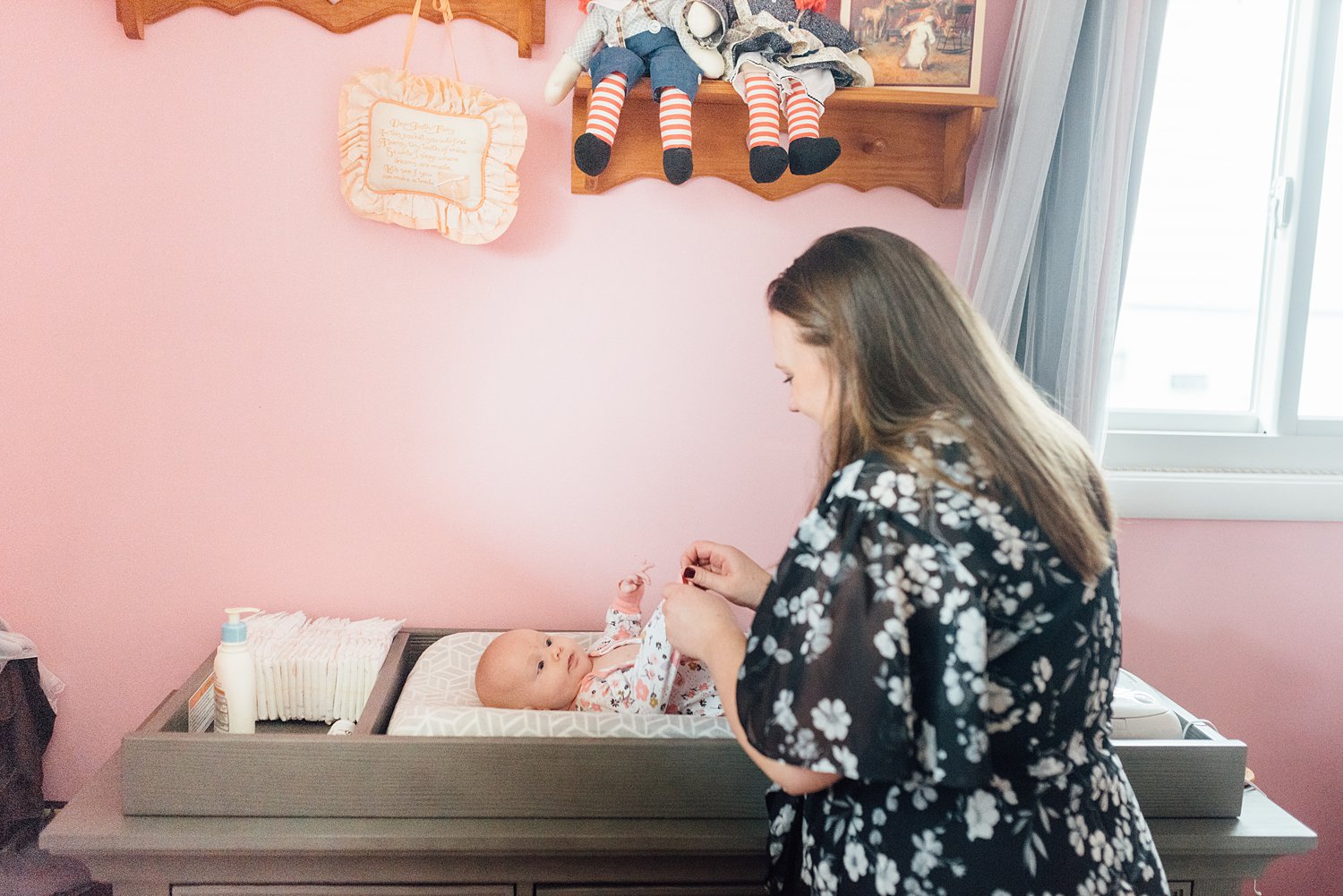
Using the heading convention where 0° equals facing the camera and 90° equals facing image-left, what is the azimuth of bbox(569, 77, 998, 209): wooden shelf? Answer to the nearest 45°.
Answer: approximately 0°

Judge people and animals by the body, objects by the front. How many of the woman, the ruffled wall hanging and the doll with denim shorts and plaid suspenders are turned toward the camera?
2

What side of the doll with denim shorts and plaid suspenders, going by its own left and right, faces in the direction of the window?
left

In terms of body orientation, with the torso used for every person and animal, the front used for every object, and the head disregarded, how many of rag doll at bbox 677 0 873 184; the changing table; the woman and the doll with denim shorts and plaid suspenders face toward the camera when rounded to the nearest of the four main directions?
3

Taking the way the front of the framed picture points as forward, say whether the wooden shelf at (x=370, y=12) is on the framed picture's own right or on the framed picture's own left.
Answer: on the framed picture's own right

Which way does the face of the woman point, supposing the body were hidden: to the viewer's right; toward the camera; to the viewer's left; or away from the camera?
to the viewer's left
